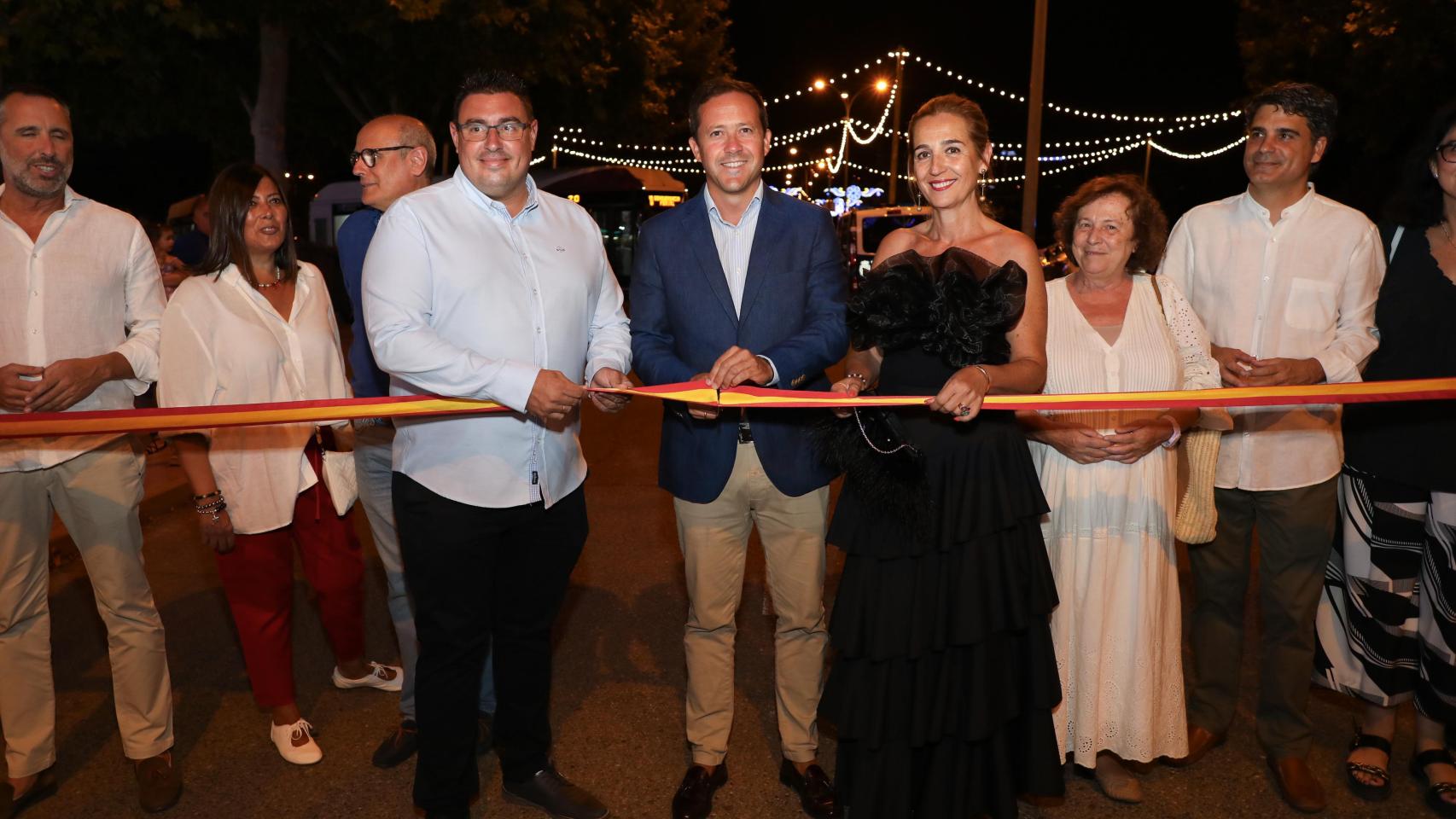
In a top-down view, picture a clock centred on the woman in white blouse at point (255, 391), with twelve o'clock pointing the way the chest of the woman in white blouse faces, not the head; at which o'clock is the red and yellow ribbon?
The red and yellow ribbon is roughly at 12 o'clock from the woman in white blouse.

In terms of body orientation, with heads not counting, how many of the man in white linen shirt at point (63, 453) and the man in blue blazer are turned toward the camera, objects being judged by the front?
2

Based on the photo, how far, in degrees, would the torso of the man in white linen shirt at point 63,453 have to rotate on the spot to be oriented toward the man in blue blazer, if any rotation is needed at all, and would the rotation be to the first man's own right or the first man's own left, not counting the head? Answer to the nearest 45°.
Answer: approximately 45° to the first man's own left

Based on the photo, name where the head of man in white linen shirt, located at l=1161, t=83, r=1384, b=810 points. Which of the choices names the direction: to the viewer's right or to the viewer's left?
to the viewer's left

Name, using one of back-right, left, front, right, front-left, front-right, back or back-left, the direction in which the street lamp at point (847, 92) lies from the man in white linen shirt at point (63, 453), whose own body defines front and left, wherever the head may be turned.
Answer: back-left

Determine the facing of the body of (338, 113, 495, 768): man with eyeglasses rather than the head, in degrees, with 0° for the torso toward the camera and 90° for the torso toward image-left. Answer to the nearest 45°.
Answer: approximately 45°

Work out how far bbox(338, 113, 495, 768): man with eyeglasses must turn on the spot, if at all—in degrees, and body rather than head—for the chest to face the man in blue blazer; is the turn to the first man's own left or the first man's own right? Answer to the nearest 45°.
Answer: approximately 90° to the first man's own left

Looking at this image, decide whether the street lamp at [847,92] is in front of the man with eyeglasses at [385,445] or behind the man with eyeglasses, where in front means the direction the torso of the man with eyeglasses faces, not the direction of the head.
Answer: behind

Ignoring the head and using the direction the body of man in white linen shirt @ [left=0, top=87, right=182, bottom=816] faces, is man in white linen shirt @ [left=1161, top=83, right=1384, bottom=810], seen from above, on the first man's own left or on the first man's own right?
on the first man's own left

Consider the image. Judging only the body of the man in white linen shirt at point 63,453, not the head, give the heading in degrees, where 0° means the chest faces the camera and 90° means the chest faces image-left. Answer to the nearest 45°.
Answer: approximately 0°

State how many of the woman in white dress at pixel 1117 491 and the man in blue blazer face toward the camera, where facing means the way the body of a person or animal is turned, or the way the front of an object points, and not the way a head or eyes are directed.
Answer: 2

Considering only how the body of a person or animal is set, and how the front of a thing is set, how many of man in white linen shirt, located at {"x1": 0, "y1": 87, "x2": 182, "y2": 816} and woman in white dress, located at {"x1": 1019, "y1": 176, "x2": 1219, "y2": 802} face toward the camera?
2
